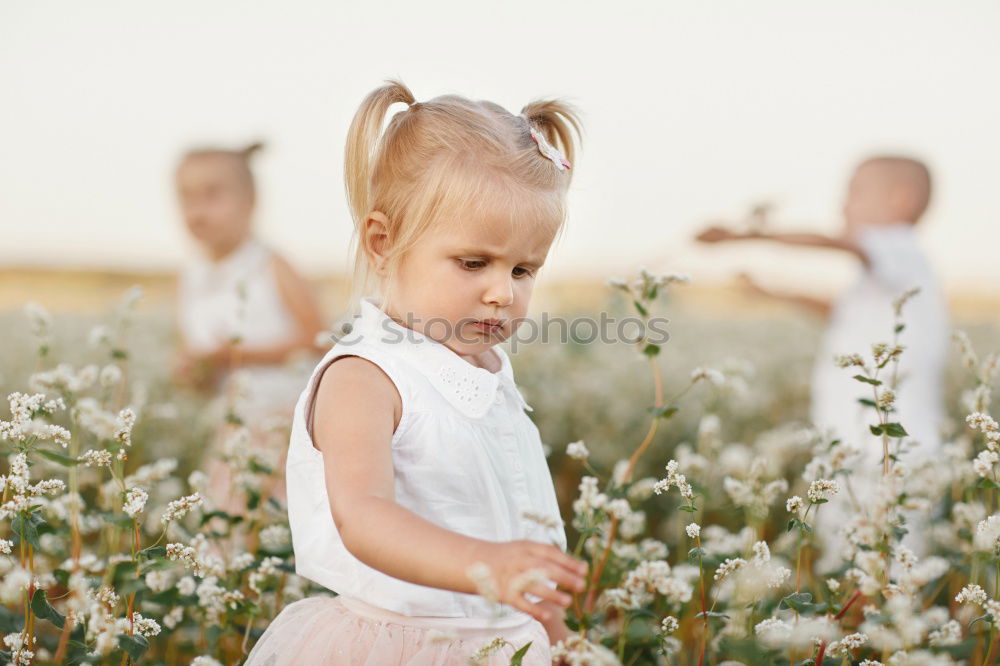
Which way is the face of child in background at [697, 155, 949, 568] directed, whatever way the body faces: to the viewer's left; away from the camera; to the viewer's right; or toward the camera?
to the viewer's left

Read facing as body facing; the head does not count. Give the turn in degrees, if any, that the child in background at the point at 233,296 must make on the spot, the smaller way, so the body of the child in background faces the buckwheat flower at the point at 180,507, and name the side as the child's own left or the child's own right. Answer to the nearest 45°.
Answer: approximately 45° to the child's own left

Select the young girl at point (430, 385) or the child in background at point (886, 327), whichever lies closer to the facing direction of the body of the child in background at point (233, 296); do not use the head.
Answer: the young girl

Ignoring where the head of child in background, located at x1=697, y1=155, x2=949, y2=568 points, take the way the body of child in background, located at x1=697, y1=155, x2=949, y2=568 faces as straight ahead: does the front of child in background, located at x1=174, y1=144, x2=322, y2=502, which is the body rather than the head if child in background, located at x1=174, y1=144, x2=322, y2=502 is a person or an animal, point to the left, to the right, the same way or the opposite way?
to the left

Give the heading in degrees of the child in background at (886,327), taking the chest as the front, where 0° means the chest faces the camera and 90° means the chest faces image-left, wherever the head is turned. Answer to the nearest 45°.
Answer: approximately 90°

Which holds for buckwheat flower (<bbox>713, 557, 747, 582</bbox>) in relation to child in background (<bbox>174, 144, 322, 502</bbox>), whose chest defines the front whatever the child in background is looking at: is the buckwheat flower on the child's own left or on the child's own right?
on the child's own left

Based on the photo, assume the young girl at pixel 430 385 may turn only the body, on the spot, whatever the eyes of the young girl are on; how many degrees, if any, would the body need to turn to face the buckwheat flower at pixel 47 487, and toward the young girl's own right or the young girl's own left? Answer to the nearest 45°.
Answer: approximately 135° to the young girl's own right

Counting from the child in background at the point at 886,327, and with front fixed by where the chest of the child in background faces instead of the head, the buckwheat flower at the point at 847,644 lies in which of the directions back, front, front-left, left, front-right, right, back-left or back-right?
left

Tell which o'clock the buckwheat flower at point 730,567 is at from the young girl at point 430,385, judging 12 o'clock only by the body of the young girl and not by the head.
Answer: The buckwheat flower is roughly at 11 o'clock from the young girl.

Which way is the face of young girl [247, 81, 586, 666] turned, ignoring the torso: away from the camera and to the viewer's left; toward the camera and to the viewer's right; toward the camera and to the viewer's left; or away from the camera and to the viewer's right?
toward the camera and to the viewer's right

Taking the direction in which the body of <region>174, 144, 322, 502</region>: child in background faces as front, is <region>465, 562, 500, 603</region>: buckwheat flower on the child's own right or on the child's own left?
on the child's own left

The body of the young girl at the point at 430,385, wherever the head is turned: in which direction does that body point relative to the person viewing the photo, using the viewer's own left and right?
facing the viewer and to the right of the viewer

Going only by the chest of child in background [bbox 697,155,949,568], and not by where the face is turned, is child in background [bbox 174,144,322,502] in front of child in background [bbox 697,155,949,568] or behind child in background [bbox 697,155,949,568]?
in front
